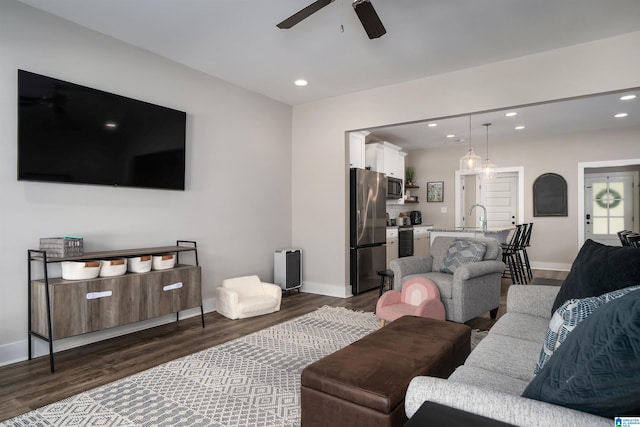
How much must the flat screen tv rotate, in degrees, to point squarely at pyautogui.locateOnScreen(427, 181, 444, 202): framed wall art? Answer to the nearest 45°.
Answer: approximately 45° to its left

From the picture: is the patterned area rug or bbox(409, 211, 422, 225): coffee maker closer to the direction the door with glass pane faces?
the patterned area rug

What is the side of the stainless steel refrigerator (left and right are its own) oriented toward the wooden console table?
right

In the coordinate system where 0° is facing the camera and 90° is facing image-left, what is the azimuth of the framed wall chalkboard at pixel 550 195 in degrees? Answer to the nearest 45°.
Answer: approximately 0°

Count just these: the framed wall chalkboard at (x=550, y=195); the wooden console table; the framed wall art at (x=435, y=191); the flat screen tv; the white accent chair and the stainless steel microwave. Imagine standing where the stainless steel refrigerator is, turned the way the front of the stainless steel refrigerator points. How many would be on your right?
3

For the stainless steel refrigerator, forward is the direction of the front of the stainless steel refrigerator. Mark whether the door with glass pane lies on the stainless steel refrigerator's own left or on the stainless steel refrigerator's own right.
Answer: on the stainless steel refrigerator's own left

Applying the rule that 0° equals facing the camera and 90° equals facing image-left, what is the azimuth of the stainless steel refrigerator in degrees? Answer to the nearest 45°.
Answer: approximately 315°
